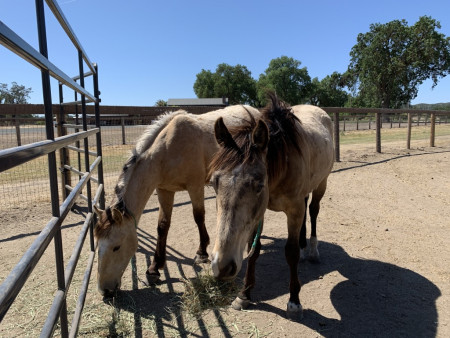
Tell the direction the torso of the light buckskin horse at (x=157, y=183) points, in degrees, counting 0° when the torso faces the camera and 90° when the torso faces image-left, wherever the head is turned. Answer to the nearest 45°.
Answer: approximately 45°

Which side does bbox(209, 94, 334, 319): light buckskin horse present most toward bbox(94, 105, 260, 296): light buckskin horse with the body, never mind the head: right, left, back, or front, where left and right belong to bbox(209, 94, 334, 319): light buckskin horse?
right

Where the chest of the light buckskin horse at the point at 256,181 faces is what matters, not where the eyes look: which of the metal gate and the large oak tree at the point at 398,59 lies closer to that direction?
the metal gate

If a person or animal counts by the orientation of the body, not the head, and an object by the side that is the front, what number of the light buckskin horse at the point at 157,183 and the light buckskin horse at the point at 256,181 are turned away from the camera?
0

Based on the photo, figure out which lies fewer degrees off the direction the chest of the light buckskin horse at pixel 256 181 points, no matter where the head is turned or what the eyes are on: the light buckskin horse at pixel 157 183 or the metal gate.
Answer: the metal gate

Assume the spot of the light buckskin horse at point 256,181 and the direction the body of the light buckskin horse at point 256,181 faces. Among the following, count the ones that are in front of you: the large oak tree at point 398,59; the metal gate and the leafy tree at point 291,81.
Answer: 1

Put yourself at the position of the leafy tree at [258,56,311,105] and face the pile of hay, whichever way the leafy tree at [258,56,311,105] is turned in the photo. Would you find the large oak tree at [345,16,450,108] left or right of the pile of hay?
left

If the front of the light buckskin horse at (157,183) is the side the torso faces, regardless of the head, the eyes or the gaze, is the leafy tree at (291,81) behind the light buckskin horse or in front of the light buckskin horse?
behind

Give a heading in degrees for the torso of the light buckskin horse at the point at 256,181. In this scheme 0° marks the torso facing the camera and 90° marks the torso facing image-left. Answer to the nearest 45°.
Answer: approximately 45°

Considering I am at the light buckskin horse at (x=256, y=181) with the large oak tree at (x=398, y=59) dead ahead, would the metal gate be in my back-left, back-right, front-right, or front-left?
back-left

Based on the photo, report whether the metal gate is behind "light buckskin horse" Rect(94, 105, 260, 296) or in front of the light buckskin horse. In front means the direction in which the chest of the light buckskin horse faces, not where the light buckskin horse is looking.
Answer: in front

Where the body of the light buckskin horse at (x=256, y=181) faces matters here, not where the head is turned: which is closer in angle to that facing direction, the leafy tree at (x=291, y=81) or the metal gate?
the metal gate

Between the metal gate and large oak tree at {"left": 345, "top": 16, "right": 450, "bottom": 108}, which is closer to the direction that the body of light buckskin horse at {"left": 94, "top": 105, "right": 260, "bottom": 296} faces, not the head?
the metal gate
